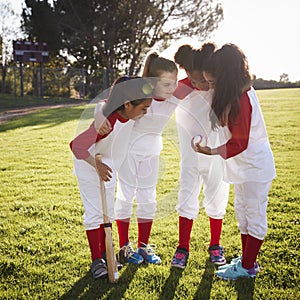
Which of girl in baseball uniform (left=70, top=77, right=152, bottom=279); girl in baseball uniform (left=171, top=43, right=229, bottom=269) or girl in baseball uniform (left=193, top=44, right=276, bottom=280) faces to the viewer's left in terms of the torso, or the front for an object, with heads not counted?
girl in baseball uniform (left=193, top=44, right=276, bottom=280)

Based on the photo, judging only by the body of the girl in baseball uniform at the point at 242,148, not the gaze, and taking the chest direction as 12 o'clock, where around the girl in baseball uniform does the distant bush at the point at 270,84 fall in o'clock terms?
The distant bush is roughly at 3 o'clock from the girl in baseball uniform.

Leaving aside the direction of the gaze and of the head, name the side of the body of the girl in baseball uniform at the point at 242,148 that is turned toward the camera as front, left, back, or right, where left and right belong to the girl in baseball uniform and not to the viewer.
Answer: left

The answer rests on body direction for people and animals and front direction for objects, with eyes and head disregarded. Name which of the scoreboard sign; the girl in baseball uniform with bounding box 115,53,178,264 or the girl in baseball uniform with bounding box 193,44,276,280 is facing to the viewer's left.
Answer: the girl in baseball uniform with bounding box 193,44,276,280

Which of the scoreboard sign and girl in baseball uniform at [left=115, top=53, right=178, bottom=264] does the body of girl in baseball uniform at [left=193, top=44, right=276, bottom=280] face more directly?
the girl in baseball uniform

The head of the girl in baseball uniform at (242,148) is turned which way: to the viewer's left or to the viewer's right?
to the viewer's left

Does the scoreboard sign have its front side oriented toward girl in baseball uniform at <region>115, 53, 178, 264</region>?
yes

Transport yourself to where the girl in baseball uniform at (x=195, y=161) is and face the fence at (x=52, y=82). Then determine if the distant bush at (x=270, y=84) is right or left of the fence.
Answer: right
